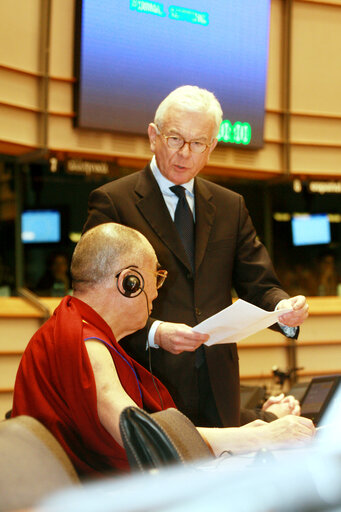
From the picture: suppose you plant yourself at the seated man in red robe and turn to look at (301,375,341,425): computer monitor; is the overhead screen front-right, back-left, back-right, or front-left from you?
front-left

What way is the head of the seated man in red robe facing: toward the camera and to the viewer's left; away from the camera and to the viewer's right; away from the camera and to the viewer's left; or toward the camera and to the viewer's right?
away from the camera and to the viewer's right

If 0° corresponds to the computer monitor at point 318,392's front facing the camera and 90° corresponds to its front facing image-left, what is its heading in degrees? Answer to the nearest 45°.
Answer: approximately 45°

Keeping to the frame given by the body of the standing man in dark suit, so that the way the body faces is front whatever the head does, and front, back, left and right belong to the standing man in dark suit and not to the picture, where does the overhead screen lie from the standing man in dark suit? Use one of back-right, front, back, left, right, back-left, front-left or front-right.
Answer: back-left

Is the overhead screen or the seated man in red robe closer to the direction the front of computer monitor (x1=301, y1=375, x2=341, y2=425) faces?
the seated man in red robe

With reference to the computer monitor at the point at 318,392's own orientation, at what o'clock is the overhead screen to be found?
The overhead screen is roughly at 4 o'clock from the computer monitor.

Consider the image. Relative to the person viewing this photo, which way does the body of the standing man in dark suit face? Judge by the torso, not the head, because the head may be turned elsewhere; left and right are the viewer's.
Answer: facing the viewer and to the right of the viewer

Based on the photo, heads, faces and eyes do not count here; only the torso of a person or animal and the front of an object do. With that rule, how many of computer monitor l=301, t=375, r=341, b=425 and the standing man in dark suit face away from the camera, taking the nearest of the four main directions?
0
